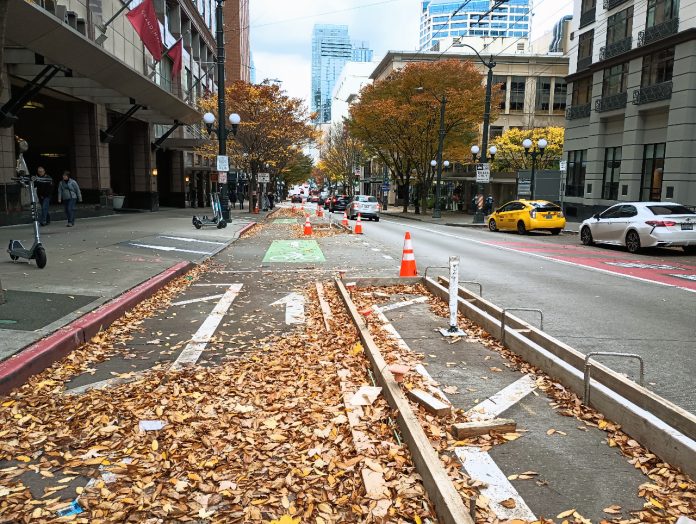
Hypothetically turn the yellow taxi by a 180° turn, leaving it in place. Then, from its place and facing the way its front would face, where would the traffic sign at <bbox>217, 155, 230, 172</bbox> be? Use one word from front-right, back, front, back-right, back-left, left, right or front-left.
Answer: back-right

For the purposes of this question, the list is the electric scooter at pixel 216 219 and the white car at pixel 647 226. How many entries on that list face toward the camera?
0

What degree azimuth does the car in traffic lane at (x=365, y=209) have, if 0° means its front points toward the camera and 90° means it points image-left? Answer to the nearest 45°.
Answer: approximately 180°

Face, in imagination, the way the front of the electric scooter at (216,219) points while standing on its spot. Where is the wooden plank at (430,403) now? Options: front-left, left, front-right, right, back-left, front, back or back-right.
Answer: right

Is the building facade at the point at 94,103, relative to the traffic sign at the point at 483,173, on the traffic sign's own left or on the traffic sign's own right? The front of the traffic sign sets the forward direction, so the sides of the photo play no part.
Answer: on the traffic sign's own right

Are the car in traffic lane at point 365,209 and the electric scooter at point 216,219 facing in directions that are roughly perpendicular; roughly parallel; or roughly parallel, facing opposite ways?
roughly perpendicular

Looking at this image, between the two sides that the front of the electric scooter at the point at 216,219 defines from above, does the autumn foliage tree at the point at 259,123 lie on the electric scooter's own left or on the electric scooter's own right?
on the electric scooter's own left

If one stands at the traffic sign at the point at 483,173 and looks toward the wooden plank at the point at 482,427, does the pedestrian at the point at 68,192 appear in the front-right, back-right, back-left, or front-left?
front-right

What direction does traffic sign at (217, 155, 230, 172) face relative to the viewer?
toward the camera

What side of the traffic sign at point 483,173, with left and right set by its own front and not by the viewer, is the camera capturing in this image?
front

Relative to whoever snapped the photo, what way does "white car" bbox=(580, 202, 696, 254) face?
facing away from the viewer and to the left of the viewer

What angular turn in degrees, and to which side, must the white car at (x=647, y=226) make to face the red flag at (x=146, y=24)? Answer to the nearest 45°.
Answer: approximately 45° to its left

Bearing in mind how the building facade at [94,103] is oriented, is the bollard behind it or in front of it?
in front
